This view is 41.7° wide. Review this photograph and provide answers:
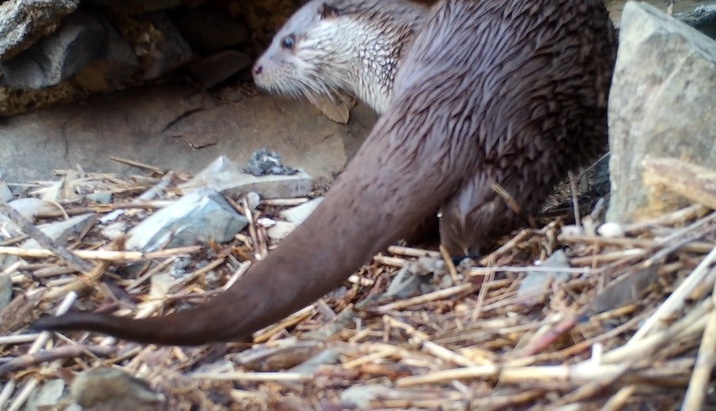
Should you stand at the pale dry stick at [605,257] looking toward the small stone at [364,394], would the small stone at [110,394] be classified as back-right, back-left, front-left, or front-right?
front-right

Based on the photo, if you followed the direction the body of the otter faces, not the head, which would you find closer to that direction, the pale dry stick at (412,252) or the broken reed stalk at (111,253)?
the broken reed stalk

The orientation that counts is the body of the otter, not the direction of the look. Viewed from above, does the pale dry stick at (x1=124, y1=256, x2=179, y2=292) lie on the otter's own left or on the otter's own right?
on the otter's own left

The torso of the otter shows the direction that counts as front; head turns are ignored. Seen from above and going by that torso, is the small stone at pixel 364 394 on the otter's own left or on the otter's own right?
on the otter's own left

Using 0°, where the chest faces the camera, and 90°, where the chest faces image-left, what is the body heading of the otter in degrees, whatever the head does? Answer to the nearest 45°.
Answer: approximately 90°

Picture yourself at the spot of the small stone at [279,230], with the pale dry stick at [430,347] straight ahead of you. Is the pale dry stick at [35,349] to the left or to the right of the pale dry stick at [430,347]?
right

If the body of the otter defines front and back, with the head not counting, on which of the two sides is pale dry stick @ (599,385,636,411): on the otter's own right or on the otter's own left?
on the otter's own left
